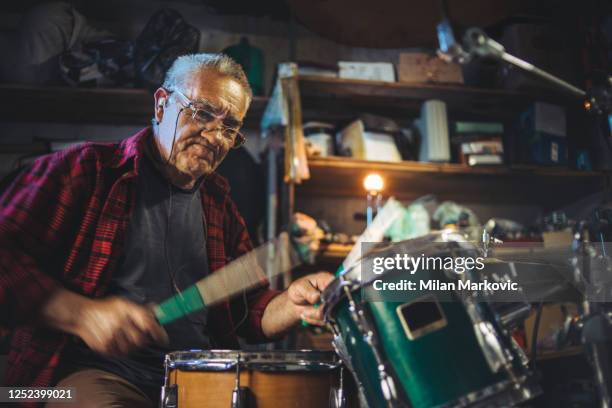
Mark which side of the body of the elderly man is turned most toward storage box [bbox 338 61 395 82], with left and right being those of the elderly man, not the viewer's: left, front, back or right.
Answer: left

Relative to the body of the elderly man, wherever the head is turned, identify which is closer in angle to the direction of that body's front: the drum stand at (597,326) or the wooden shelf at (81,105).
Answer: the drum stand

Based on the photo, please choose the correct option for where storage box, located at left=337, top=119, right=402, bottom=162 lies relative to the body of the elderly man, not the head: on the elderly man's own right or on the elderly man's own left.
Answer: on the elderly man's own left

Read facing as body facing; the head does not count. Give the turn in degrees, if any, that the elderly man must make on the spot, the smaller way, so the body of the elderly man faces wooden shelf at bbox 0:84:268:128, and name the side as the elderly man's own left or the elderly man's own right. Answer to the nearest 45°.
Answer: approximately 135° to the elderly man's own left

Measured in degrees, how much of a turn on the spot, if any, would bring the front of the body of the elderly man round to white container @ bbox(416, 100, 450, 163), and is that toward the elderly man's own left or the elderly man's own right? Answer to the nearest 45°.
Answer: approximately 90° to the elderly man's own left

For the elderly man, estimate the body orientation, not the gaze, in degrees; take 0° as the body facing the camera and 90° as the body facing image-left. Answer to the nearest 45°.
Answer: approximately 315°

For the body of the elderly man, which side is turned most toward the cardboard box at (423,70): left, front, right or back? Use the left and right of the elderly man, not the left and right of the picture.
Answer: left

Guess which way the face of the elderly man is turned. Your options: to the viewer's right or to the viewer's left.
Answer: to the viewer's right

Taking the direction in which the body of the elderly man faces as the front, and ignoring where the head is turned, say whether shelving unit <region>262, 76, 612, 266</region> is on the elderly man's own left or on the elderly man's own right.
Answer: on the elderly man's own left

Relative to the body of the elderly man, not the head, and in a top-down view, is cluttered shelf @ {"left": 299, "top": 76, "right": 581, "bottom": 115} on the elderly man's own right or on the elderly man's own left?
on the elderly man's own left
